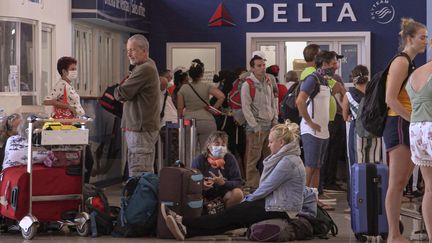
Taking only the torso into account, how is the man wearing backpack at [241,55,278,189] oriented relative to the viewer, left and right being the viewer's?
facing the viewer and to the right of the viewer

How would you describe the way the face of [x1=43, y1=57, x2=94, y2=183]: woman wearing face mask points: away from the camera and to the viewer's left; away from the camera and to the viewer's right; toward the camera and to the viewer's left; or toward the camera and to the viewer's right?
toward the camera and to the viewer's right

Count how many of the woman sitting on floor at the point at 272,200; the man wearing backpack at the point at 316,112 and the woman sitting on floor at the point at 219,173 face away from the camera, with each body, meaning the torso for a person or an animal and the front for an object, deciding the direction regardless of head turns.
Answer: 0

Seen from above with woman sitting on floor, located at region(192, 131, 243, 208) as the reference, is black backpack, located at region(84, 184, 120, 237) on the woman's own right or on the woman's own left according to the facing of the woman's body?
on the woman's own right

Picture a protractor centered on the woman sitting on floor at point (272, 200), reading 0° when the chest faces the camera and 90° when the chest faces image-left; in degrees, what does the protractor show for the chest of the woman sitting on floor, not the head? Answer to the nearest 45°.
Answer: approximately 90°

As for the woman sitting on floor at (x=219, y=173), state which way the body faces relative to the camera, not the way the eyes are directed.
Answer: toward the camera

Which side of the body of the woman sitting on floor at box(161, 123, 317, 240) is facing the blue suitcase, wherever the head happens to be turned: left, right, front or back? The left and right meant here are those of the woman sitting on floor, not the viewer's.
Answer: back

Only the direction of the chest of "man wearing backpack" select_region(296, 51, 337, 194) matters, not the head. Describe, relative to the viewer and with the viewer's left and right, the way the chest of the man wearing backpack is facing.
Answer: facing to the right of the viewer

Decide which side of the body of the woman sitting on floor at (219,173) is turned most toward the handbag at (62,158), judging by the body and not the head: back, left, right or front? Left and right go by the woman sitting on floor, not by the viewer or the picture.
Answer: right

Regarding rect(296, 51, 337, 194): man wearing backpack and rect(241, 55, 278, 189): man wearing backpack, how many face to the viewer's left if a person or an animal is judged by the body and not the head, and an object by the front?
0
